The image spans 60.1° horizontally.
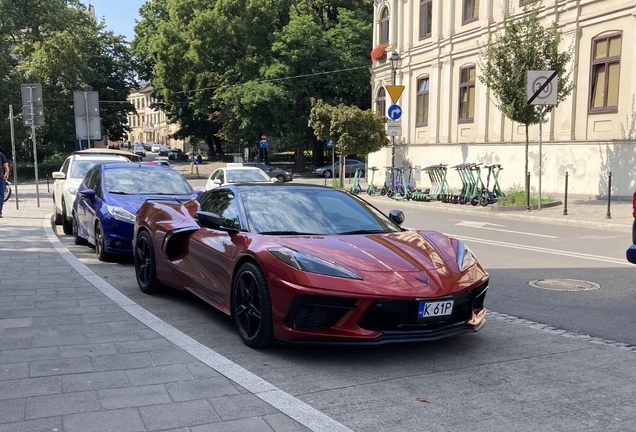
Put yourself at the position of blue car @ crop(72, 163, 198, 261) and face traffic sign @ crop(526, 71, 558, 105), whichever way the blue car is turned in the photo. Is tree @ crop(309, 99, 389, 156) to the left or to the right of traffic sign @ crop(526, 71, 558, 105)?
left

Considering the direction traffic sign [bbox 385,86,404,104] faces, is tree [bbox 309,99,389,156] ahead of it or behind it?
behind

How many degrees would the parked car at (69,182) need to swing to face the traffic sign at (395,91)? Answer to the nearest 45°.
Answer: approximately 135° to its left

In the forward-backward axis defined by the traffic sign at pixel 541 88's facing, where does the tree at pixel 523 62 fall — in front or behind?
behind

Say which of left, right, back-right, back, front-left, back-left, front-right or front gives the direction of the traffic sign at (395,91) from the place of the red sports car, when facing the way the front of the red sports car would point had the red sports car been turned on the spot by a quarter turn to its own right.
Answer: back-right

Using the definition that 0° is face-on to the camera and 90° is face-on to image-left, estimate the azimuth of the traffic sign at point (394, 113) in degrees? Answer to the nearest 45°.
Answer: approximately 0°

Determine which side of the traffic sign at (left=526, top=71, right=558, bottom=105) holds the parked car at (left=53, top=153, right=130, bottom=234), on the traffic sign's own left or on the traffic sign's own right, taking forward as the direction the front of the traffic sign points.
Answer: on the traffic sign's own right

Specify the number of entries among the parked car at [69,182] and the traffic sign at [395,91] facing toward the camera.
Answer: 2

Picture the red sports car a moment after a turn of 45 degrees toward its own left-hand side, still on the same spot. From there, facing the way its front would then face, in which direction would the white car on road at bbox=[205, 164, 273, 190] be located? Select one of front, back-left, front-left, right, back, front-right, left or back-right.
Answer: left

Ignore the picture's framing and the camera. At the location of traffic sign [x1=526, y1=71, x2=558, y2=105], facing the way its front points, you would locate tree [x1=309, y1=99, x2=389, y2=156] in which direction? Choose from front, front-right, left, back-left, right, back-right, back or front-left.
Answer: back-right
